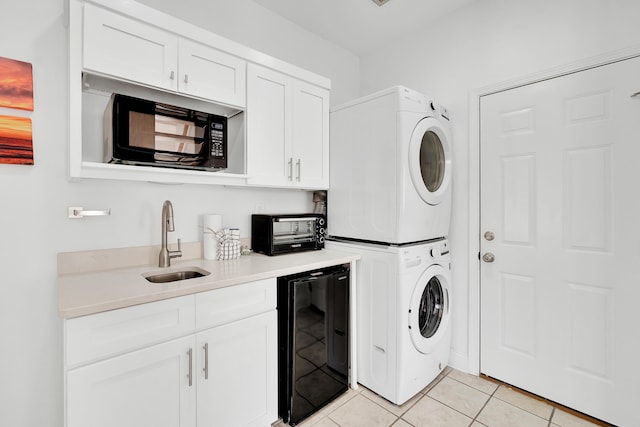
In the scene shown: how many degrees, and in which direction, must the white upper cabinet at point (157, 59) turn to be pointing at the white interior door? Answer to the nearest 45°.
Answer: approximately 45° to its left

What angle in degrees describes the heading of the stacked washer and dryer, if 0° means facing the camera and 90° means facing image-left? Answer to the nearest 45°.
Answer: approximately 315°

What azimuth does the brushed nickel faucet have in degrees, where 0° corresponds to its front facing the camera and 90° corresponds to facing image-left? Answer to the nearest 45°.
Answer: approximately 315°

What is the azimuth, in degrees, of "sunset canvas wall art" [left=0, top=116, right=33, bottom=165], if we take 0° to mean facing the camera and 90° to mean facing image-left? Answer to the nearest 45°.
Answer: approximately 315°

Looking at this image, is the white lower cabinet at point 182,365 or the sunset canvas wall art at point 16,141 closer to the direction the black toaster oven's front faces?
the white lower cabinet
